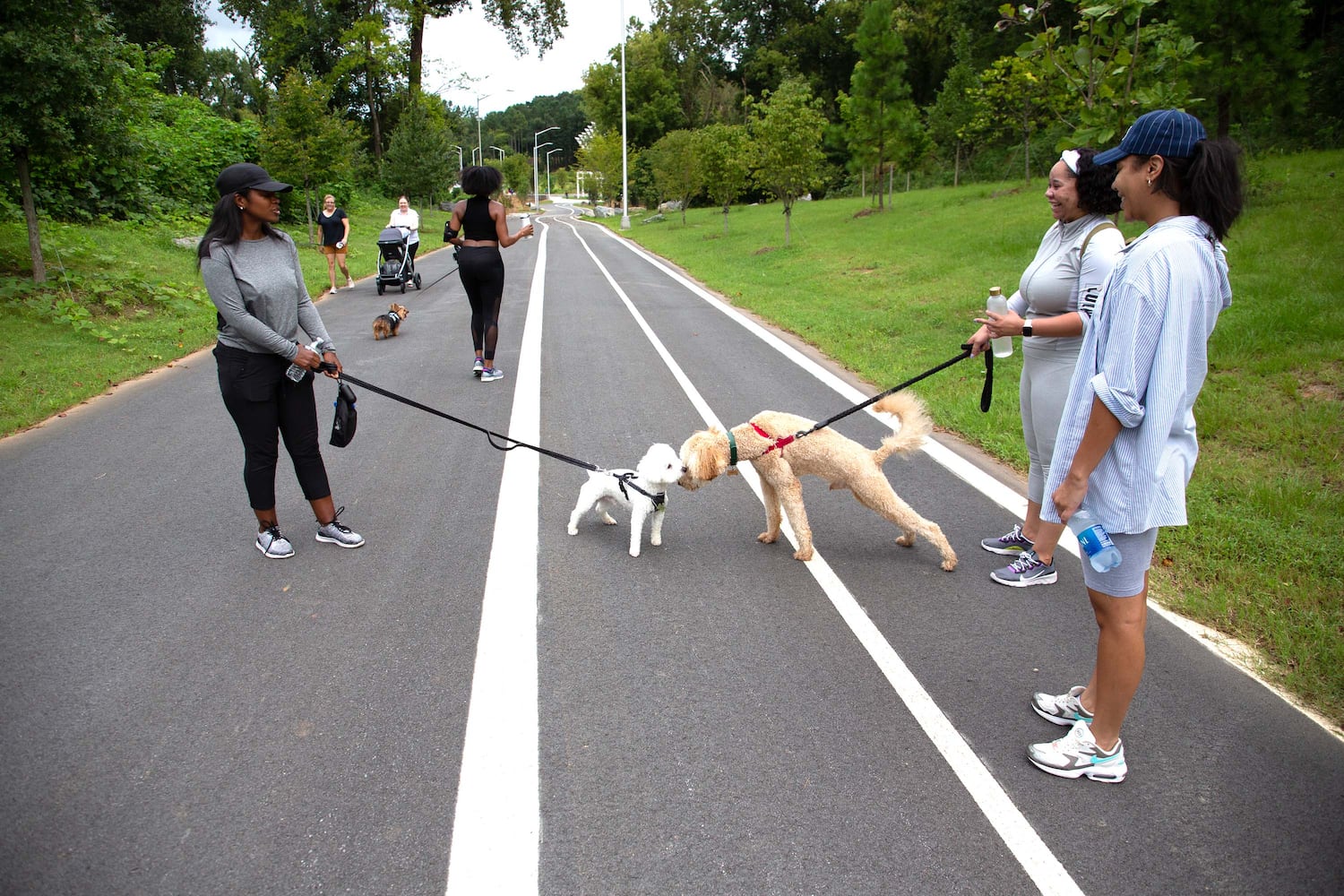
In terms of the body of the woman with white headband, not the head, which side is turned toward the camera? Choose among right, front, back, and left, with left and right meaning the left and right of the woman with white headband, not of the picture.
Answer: left

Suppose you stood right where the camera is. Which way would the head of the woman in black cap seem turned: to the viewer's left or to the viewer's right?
to the viewer's right

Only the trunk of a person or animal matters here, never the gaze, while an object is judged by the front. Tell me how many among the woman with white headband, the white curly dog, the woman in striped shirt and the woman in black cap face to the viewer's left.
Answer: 2

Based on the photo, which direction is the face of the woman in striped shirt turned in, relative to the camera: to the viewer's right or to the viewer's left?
to the viewer's left

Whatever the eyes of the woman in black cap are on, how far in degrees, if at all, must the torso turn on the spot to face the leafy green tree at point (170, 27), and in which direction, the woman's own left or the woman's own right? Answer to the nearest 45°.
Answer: approximately 135° to the woman's own left

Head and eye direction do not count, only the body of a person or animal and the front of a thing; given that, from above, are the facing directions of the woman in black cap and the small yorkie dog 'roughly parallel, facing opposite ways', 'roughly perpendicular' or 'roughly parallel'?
roughly perpendicular

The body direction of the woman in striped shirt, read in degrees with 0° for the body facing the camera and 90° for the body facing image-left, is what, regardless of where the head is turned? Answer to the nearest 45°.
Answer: approximately 90°

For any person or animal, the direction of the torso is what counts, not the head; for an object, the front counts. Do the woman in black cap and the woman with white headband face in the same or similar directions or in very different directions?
very different directions

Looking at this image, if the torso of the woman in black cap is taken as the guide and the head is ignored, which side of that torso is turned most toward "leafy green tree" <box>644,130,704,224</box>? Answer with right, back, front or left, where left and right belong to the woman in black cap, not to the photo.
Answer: left
